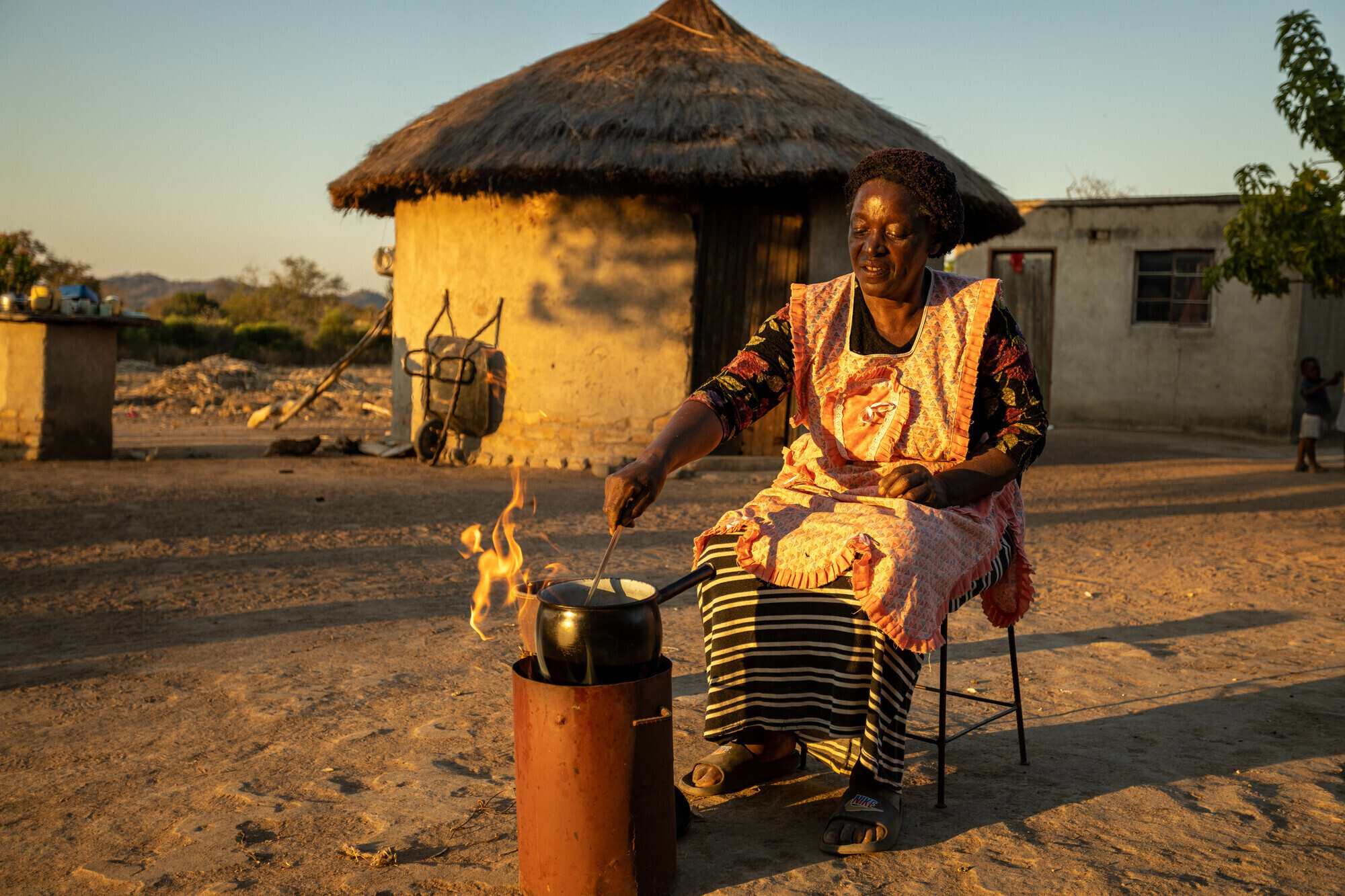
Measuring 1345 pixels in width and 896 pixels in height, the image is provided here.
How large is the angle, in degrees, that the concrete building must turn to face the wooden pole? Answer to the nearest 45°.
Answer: approximately 45° to its right

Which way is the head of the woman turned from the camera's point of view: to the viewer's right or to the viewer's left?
to the viewer's left

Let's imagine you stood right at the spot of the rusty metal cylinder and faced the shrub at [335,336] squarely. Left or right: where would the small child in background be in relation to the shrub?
right

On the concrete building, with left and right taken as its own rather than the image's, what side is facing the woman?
front

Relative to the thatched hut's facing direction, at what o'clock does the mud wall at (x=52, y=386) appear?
The mud wall is roughly at 3 o'clock from the thatched hut.

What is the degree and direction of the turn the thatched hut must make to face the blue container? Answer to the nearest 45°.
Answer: approximately 90° to its right

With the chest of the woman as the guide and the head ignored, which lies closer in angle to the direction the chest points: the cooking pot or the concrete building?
the cooking pot

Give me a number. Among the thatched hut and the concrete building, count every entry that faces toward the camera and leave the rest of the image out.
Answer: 2

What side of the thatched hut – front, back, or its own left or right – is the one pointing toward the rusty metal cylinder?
front

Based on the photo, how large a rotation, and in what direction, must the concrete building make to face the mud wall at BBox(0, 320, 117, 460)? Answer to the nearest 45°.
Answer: approximately 45° to its right
